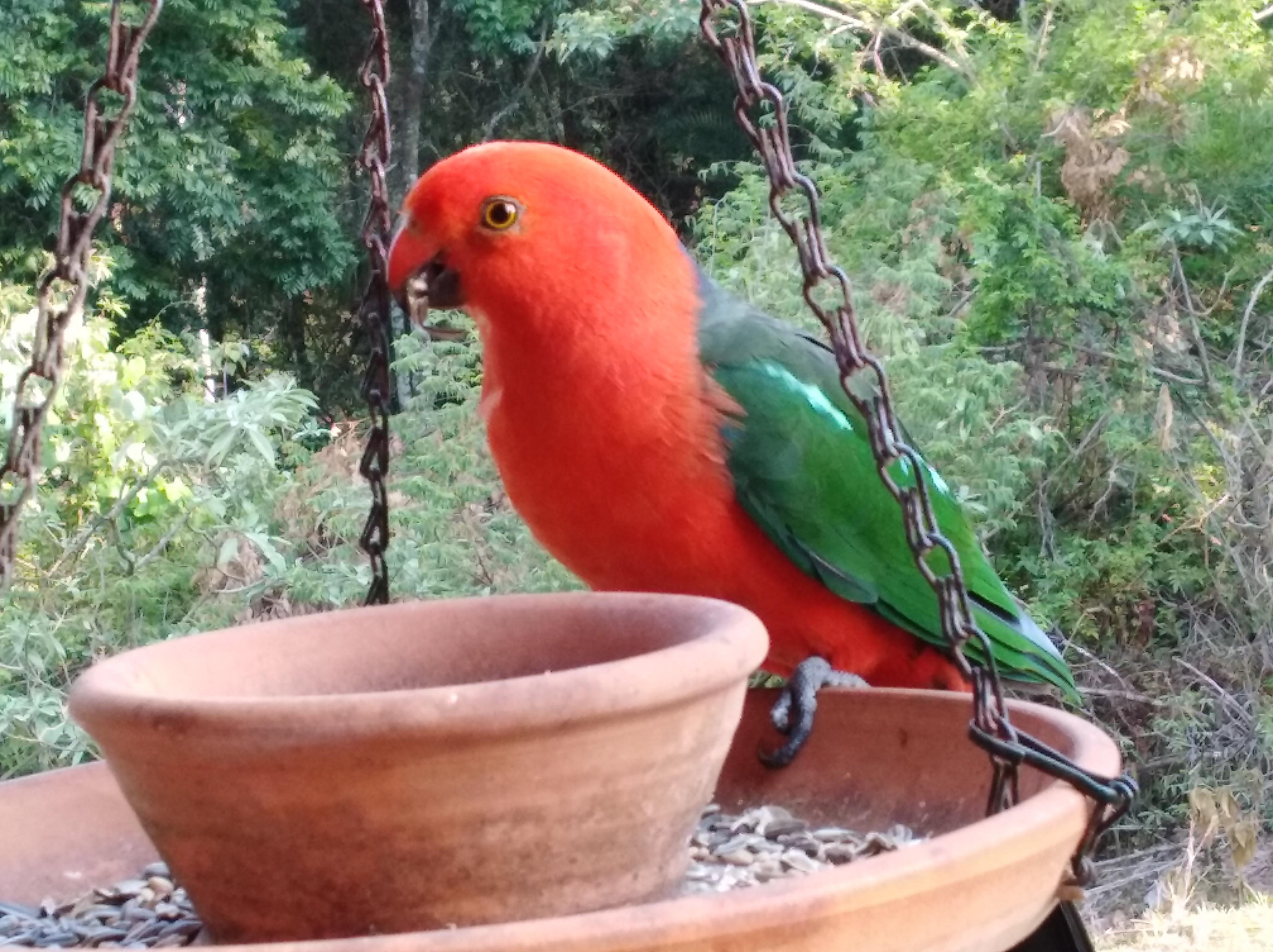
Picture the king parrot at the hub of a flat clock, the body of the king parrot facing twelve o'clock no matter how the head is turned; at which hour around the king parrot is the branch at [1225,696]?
The branch is roughly at 4 o'clock from the king parrot.

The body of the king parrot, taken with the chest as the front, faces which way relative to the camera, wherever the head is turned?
to the viewer's left

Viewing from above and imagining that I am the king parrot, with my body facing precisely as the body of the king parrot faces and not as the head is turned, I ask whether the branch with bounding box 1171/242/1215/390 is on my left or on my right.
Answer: on my right

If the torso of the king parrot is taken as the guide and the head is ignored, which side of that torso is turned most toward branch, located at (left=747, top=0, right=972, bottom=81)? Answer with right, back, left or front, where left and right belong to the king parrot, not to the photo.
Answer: right

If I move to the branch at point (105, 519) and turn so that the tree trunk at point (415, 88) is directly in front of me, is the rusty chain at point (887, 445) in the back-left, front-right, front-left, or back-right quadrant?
back-right

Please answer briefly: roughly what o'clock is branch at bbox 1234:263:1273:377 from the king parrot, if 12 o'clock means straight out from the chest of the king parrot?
The branch is roughly at 4 o'clock from the king parrot.

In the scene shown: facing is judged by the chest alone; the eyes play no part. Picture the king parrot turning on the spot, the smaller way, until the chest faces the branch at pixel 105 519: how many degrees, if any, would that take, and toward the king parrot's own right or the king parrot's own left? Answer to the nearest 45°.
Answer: approximately 45° to the king parrot's own right

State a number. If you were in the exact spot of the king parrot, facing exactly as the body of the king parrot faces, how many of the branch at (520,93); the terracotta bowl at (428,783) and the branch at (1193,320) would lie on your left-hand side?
1

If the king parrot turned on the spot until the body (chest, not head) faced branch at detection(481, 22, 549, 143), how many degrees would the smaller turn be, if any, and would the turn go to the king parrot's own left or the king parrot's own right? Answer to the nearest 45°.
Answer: approximately 90° to the king parrot's own right
